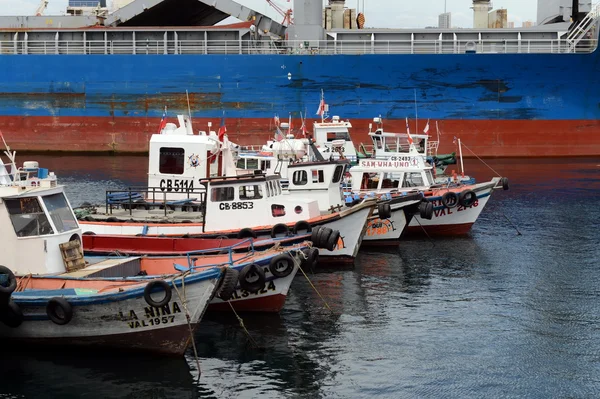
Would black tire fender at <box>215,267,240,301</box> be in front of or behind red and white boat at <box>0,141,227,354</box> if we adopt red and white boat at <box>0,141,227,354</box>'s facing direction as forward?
in front

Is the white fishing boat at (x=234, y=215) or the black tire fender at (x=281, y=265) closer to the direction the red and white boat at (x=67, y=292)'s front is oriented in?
the black tire fender

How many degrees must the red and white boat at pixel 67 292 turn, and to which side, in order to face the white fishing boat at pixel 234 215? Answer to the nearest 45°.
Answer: approximately 45° to its left

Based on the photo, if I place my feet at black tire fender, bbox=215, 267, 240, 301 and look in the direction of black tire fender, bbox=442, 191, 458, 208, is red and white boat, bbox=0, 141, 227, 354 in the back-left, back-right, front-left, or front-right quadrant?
back-left

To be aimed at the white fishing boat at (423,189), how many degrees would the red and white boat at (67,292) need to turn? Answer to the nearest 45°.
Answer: approximately 45° to its left

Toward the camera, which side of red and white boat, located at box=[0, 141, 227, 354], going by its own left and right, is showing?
right

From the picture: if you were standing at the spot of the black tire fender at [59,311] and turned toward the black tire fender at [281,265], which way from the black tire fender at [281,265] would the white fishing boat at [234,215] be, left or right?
left

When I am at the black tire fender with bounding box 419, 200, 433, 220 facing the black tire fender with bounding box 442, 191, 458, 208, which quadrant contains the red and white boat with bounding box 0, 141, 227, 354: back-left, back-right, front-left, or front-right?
back-right

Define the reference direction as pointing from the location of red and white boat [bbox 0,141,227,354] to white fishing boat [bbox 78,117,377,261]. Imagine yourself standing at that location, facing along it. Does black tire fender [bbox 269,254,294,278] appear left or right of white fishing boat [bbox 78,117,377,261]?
right

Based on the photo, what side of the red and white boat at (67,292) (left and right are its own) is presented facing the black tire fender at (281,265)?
front

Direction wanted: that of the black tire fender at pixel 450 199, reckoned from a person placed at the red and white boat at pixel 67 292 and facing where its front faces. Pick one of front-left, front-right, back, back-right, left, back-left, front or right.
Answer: front-left
